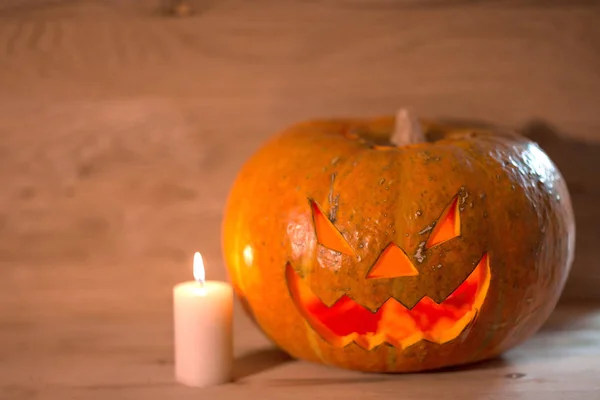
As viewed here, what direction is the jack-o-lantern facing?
toward the camera
